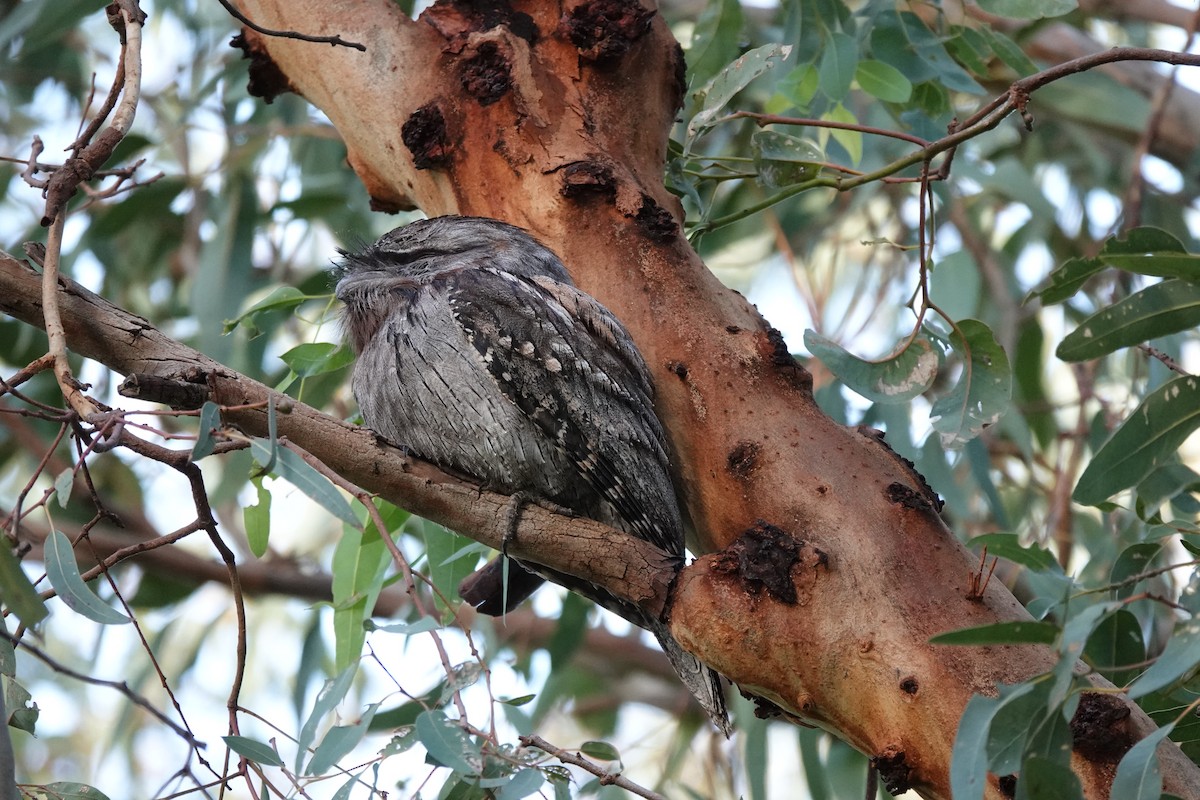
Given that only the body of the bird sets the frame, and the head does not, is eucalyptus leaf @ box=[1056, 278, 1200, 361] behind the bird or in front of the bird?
behind

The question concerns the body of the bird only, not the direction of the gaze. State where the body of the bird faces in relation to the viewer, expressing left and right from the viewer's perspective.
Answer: facing to the left of the viewer

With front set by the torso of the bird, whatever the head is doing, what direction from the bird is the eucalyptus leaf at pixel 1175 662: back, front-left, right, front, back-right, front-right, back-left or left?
back-left

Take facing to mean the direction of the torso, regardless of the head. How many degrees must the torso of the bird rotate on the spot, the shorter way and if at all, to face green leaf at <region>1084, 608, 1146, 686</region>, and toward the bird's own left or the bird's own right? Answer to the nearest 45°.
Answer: approximately 180°

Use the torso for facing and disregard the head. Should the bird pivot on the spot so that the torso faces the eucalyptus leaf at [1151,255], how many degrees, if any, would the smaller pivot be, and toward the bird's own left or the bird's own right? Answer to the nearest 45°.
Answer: approximately 135° to the bird's own left

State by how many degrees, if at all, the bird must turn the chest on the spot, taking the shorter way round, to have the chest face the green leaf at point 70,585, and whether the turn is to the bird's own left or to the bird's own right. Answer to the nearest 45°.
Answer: approximately 45° to the bird's own left

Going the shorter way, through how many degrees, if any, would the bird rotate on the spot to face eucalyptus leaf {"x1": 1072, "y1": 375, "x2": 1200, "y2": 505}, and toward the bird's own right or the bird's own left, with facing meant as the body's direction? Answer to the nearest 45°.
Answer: approximately 135° to the bird's own left

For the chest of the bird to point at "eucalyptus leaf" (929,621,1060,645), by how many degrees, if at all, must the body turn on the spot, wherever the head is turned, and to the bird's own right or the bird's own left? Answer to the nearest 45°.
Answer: approximately 135° to the bird's own left
